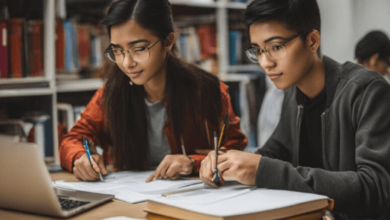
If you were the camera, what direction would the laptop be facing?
facing away from the viewer and to the right of the viewer

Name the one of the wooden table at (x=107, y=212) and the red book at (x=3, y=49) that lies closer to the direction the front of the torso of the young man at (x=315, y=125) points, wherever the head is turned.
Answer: the wooden table

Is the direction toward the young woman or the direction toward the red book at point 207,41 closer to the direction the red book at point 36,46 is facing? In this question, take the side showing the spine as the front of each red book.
the young woman

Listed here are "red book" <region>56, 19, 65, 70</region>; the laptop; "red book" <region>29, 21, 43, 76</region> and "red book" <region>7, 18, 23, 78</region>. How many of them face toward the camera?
3

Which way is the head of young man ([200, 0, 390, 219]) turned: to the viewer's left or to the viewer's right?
to the viewer's left

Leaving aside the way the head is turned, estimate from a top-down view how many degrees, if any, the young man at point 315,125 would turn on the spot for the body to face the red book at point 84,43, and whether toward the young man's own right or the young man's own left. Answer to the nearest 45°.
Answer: approximately 90° to the young man's own right

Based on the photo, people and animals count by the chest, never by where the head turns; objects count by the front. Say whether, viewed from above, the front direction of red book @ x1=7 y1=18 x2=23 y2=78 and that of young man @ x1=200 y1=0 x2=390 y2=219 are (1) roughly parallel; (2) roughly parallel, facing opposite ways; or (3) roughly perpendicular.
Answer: roughly perpendicular

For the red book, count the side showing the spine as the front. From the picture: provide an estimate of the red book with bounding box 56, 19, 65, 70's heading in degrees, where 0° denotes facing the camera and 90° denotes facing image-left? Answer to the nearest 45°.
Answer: approximately 0°

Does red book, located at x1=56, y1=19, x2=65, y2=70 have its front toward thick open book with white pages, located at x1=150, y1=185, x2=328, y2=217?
yes
